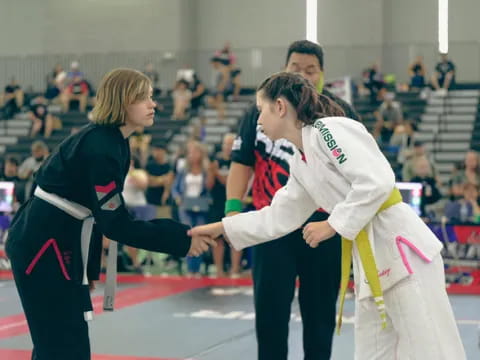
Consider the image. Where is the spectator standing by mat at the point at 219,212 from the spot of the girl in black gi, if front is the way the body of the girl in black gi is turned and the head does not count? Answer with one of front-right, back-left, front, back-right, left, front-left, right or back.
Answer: left

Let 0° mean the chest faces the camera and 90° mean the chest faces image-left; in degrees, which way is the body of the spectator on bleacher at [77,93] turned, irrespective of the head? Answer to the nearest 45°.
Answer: approximately 0°

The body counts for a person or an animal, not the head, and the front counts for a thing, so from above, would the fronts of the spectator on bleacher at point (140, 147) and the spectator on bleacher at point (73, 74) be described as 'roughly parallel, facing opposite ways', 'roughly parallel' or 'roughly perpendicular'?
roughly parallel

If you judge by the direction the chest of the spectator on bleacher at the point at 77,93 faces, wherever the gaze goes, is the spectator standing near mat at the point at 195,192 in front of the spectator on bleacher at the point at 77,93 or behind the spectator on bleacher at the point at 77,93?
in front

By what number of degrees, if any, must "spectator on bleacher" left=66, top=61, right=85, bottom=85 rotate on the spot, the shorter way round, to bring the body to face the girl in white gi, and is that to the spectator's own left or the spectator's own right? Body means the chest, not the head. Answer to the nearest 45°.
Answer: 0° — they already face them

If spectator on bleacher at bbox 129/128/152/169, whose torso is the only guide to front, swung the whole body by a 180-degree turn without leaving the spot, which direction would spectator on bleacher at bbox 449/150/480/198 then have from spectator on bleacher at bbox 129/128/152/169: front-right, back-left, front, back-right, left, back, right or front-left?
back-right

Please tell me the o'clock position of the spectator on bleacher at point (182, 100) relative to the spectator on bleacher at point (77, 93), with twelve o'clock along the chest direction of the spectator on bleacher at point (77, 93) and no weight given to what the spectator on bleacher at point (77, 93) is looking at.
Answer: the spectator on bleacher at point (182, 100) is roughly at 10 o'clock from the spectator on bleacher at point (77, 93).

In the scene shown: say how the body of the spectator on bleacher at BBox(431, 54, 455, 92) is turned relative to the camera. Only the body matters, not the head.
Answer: toward the camera

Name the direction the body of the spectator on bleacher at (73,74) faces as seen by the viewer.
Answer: toward the camera

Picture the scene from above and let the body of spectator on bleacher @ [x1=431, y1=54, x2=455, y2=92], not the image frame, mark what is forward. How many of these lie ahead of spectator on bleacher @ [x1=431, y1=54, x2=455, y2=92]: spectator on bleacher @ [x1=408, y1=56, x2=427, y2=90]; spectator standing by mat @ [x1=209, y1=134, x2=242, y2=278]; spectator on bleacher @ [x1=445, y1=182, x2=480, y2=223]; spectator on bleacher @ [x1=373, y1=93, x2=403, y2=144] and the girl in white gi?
4

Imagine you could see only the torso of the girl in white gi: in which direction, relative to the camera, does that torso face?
to the viewer's left

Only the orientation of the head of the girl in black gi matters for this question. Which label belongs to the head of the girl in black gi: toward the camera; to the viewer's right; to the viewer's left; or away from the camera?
to the viewer's right

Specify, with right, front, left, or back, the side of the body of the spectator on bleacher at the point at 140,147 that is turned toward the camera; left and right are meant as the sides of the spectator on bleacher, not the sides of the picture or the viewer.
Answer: front

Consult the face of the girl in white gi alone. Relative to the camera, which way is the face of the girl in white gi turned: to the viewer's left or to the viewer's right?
to the viewer's left

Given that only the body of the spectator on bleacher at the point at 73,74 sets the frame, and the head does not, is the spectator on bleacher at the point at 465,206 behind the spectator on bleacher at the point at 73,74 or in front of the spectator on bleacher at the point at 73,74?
in front

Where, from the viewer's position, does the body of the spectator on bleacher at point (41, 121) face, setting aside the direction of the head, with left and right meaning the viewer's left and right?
facing the viewer

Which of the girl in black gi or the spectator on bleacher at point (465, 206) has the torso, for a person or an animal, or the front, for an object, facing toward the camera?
the spectator on bleacher

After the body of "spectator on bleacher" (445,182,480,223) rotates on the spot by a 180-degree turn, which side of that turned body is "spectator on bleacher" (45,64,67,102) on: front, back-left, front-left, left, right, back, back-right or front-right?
front-left

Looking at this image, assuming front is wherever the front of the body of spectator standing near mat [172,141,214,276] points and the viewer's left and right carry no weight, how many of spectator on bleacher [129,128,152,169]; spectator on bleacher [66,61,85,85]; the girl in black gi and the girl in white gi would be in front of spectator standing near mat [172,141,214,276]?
2

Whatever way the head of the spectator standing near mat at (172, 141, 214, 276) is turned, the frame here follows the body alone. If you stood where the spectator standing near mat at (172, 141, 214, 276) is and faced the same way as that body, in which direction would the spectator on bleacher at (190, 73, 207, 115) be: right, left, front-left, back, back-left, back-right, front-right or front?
back

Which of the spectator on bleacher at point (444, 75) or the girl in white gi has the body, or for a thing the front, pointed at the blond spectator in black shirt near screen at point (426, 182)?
the spectator on bleacher at point (444, 75)
